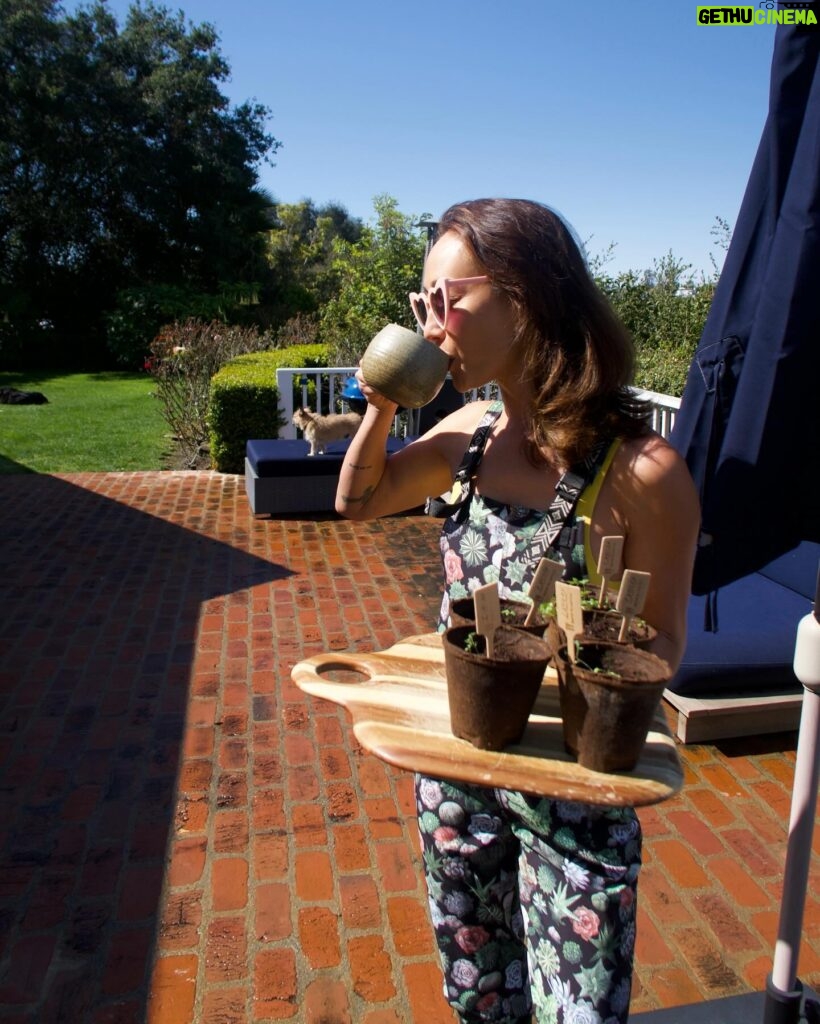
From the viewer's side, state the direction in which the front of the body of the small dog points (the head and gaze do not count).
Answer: to the viewer's left

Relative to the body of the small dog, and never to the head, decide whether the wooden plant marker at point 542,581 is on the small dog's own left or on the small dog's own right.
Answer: on the small dog's own left

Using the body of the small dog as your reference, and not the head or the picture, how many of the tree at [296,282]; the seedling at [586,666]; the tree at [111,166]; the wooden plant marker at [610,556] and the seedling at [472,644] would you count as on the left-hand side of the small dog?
3

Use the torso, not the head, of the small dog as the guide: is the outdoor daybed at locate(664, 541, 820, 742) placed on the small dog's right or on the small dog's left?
on the small dog's left

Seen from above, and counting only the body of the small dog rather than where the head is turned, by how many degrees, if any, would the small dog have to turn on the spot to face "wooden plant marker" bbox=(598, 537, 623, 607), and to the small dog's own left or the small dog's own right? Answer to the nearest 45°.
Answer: approximately 90° to the small dog's own left

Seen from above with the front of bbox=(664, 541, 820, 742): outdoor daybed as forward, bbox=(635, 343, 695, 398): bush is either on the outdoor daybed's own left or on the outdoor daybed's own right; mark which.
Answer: on the outdoor daybed's own right

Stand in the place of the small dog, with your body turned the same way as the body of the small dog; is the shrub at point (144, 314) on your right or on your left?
on your right

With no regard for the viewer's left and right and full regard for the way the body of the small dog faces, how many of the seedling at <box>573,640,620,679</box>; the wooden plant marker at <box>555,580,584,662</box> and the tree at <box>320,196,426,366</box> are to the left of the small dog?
2

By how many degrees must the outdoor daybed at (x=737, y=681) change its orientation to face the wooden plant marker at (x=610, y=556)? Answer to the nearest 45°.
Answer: approximately 45° to its left

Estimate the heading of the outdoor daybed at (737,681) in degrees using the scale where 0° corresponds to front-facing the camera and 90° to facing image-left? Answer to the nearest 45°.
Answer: approximately 45°
